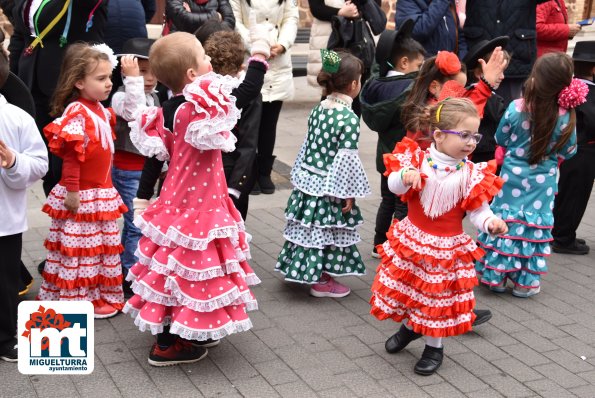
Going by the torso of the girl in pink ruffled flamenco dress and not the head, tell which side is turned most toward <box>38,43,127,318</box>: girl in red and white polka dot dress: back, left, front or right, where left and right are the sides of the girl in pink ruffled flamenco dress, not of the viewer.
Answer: left

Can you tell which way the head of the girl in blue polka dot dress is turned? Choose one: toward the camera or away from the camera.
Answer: away from the camera

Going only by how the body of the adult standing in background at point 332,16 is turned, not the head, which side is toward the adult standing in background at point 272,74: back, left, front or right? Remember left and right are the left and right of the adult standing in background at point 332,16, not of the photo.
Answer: right

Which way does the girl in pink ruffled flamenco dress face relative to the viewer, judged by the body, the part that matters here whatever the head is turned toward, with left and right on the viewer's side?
facing away from the viewer and to the right of the viewer

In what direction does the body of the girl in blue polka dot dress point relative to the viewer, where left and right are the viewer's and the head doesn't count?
facing away from the viewer
